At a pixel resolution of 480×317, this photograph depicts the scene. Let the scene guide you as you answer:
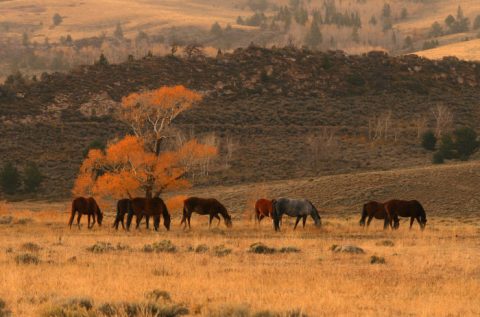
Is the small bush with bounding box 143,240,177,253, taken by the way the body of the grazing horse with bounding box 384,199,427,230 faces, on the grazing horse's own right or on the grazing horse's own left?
on the grazing horse's own right

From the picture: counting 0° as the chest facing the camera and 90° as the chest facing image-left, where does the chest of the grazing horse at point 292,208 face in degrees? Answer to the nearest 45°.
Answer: approximately 270°

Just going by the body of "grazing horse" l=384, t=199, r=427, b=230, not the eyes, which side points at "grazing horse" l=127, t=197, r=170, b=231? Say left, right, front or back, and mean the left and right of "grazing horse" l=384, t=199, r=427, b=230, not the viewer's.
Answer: back

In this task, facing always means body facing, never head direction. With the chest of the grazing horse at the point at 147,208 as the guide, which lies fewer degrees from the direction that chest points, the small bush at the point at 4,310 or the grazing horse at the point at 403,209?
the grazing horse

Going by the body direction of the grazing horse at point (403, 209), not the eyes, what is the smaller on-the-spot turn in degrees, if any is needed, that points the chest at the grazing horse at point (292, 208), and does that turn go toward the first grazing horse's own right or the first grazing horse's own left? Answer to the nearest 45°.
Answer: approximately 180°

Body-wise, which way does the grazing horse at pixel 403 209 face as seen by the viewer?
to the viewer's right

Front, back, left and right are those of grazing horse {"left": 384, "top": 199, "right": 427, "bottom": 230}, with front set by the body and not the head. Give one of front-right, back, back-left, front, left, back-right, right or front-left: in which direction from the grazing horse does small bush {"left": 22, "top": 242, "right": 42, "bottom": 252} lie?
back-right

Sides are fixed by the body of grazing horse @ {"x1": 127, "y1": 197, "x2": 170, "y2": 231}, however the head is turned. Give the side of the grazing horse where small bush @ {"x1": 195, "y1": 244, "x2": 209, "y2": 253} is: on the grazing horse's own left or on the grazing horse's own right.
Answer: on the grazing horse's own right

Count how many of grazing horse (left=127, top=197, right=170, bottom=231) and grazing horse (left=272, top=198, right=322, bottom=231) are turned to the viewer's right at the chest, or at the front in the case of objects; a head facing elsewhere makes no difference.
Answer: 2

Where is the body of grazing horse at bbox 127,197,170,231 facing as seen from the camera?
to the viewer's right

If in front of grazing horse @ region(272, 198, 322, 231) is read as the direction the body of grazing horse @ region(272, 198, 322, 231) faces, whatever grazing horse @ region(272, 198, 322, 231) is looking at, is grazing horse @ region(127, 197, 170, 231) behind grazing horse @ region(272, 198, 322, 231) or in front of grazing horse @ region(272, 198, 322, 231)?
behind

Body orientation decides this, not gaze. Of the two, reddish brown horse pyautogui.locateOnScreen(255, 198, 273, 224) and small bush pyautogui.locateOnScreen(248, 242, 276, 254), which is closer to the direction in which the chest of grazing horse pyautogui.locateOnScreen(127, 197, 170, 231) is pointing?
the reddish brown horse

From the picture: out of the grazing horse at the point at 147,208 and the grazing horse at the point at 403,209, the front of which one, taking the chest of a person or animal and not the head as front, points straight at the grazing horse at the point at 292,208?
the grazing horse at the point at 147,208
